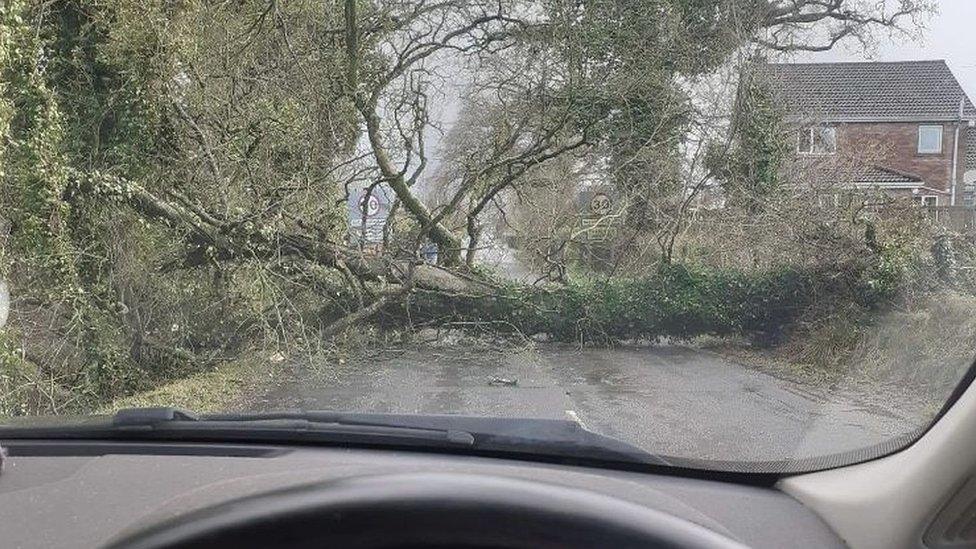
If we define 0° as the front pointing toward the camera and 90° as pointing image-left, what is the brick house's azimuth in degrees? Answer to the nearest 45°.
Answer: approximately 0°

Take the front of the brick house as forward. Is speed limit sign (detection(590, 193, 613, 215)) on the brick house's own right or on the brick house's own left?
on the brick house's own right

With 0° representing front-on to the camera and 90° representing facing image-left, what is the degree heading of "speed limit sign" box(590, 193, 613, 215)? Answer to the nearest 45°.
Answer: approximately 0°

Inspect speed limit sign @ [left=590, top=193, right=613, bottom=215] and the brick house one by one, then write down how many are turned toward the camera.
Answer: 2

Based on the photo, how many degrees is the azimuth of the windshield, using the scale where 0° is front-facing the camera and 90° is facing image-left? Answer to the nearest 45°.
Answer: approximately 180°

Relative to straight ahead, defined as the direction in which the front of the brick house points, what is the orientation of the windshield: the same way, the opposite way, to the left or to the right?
the opposite way

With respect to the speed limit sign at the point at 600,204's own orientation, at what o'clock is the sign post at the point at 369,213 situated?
The sign post is roughly at 3 o'clock from the speed limit sign.
